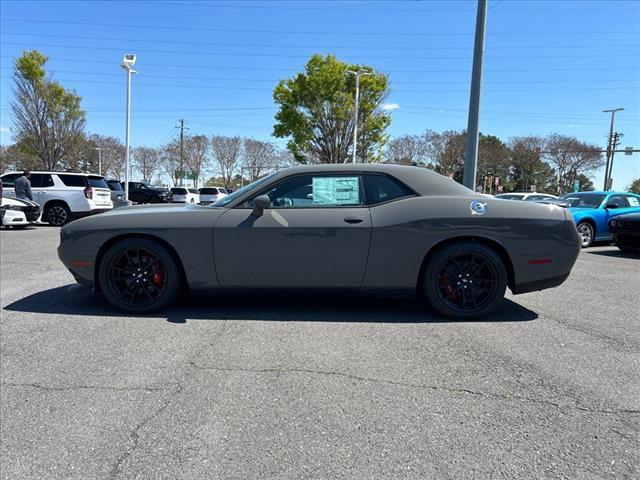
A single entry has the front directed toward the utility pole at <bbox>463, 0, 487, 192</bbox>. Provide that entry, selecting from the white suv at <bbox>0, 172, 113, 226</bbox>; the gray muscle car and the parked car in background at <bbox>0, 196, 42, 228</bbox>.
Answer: the parked car in background

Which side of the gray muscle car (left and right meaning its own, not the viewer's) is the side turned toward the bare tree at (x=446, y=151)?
right

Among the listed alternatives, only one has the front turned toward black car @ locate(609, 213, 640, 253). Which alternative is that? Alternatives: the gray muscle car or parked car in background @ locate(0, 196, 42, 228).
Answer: the parked car in background

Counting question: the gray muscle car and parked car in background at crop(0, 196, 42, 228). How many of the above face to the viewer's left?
1

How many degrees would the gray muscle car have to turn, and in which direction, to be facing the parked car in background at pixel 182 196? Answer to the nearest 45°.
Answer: approximately 90° to its right

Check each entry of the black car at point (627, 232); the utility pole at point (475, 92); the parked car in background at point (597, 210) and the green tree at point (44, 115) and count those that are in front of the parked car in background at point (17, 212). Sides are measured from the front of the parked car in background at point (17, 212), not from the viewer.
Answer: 3

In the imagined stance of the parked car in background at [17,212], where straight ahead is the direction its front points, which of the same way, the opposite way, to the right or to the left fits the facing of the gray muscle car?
the opposite way

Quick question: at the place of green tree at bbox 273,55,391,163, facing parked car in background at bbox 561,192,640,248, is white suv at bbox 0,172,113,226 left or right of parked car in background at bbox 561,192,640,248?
right

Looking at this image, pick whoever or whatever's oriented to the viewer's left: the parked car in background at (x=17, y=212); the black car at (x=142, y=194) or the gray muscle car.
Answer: the gray muscle car

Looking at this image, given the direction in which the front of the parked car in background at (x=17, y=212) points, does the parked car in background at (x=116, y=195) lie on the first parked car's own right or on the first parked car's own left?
on the first parked car's own left

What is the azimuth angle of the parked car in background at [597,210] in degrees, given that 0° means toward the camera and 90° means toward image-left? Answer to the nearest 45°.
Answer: approximately 45°

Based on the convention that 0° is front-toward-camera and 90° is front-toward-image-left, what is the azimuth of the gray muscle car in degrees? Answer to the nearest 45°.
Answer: approximately 90°
